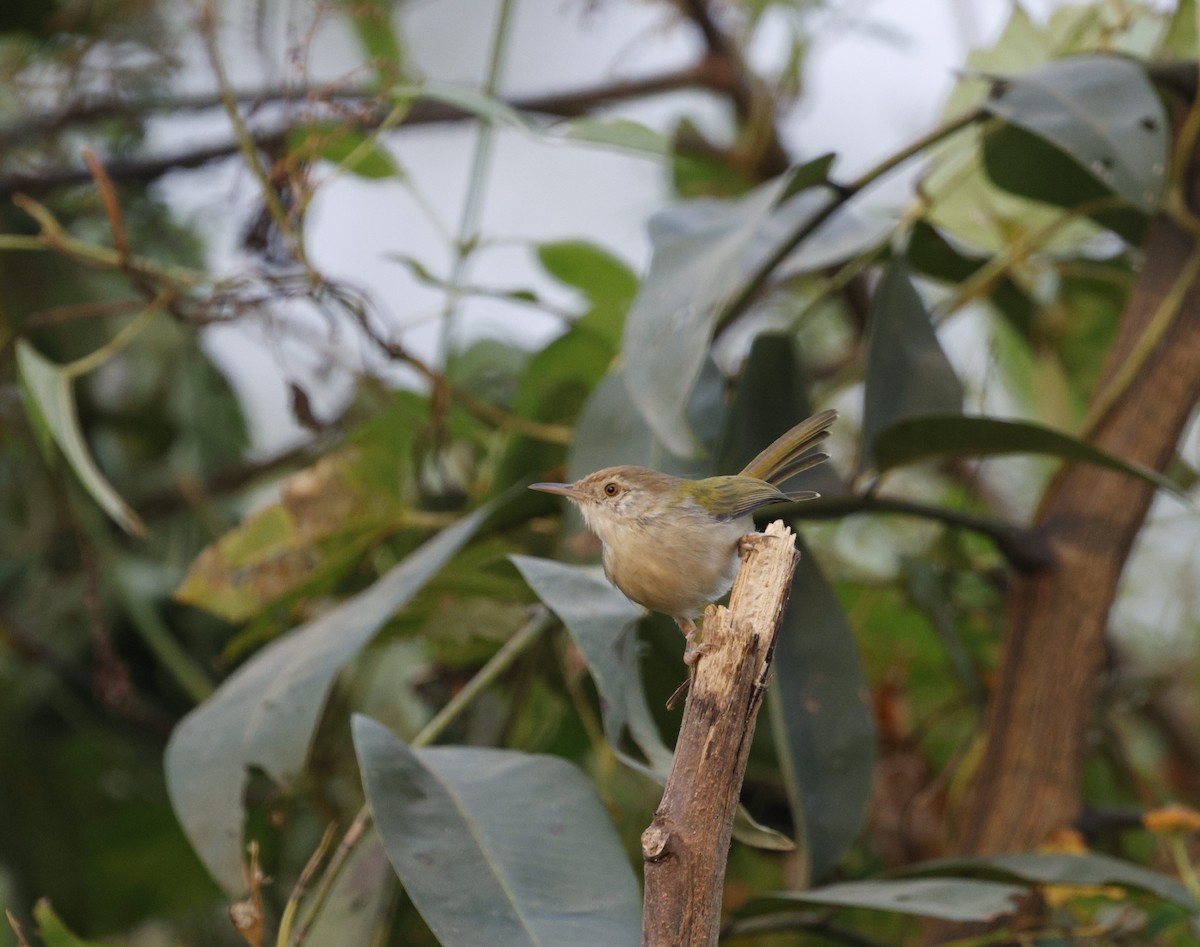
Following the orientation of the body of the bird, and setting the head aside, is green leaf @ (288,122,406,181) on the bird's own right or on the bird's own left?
on the bird's own right

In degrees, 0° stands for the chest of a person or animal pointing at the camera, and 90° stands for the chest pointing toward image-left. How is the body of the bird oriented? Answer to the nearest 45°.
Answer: approximately 90°

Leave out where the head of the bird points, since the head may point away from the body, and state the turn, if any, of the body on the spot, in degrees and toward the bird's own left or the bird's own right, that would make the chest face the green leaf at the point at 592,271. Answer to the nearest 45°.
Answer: approximately 90° to the bird's own right

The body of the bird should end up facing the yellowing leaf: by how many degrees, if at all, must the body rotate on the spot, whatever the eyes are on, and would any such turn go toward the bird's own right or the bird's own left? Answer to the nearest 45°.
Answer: approximately 45° to the bird's own right
